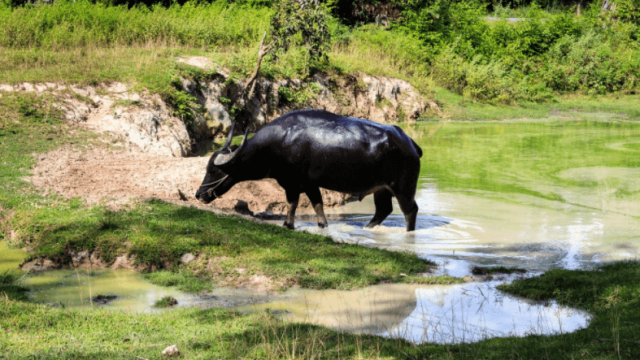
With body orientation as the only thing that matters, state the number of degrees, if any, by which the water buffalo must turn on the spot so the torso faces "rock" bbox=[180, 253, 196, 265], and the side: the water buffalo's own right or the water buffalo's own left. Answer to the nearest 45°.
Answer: approximately 45° to the water buffalo's own left

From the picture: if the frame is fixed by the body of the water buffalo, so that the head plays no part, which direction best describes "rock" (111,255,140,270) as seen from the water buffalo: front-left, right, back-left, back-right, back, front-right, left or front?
front-left

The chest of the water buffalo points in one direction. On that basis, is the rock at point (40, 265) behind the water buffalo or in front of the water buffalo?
in front

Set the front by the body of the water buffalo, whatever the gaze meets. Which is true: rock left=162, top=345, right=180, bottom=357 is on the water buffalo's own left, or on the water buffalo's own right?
on the water buffalo's own left

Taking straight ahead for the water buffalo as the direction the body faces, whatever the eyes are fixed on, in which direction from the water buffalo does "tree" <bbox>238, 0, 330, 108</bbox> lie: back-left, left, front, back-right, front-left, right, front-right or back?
right

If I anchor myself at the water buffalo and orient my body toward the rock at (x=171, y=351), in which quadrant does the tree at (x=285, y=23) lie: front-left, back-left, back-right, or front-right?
back-right

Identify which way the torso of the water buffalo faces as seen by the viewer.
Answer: to the viewer's left

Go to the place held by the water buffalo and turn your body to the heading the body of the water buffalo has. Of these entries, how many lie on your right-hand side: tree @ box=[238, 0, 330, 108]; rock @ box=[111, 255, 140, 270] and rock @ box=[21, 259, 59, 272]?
1
